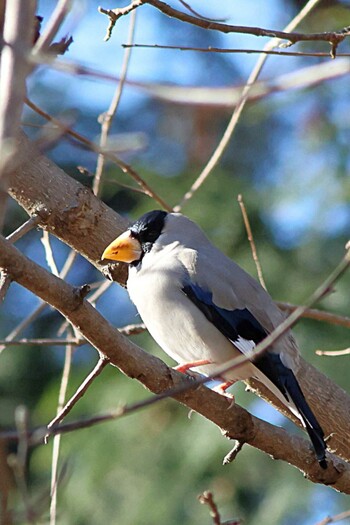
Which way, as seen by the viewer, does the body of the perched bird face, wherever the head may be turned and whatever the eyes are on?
to the viewer's left
